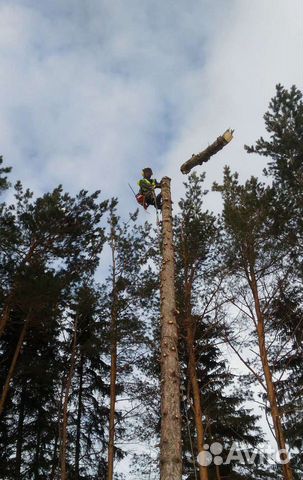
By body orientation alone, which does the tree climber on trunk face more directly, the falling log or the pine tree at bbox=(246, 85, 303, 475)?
the falling log

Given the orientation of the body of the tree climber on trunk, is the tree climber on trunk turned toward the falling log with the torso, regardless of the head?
yes

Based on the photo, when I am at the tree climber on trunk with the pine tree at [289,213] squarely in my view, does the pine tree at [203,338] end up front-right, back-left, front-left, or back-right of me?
front-left

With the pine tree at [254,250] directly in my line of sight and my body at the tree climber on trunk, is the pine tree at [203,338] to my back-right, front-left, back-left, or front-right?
front-left

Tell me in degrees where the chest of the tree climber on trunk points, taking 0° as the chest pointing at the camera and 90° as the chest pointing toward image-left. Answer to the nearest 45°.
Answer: approximately 315°
